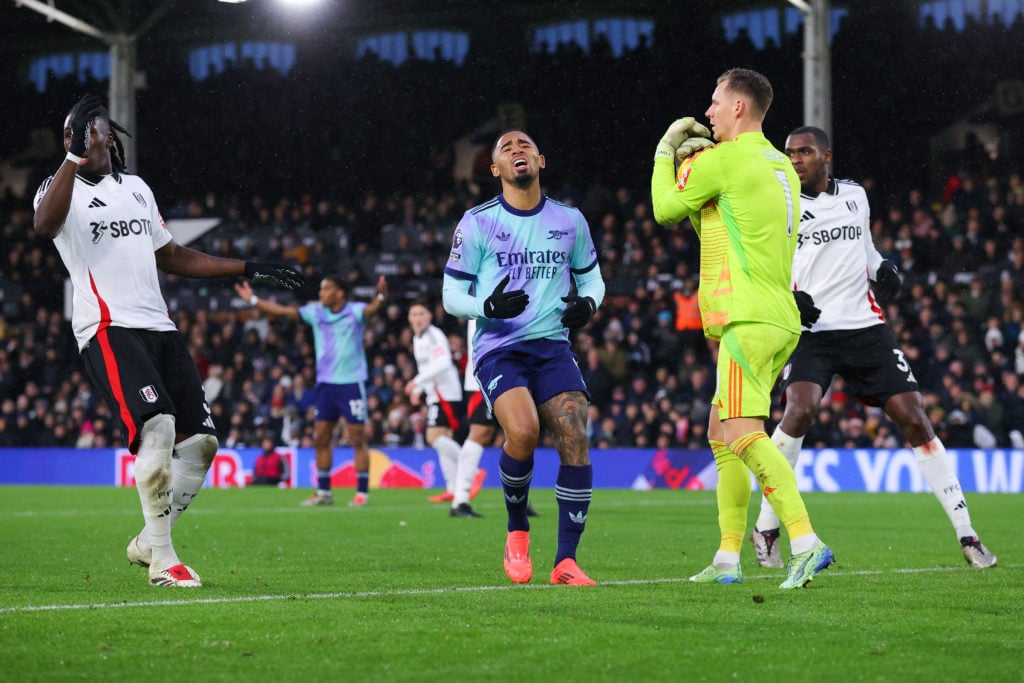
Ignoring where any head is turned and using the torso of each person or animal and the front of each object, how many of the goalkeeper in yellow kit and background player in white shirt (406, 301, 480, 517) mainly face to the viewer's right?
0

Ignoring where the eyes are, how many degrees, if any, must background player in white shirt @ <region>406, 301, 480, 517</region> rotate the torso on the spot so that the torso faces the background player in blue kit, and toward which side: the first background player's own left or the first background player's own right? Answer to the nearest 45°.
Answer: approximately 45° to the first background player's own right

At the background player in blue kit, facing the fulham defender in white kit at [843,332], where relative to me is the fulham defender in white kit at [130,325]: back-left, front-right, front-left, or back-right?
front-right

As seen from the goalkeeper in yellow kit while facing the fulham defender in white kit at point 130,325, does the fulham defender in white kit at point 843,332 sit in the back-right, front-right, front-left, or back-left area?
back-right

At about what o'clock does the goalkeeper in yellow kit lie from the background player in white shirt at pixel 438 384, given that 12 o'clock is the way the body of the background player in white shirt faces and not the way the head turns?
The goalkeeper in yellow kit is roughly at 10 o'clock from the background player in white shirt.

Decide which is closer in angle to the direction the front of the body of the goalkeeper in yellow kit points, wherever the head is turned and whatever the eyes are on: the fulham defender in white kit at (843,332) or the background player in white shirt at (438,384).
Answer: the background player in white shirt

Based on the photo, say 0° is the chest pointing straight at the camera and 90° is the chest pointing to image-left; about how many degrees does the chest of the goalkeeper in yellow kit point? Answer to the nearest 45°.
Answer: approximately 90°

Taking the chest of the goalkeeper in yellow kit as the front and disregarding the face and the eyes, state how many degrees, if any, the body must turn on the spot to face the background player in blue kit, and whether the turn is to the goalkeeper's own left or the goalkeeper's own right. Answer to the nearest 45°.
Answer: approximately 45° to the goalkeeper's own right

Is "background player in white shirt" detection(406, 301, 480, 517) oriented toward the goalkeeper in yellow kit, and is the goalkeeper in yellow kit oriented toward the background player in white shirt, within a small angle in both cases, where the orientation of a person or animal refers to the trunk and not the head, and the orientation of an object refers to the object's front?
no

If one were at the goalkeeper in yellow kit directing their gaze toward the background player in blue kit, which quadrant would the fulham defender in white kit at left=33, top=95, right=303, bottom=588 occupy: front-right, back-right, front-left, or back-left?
front-left

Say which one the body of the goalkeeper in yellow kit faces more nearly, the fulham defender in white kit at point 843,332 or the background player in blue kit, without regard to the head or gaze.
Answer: the background player in blue kit

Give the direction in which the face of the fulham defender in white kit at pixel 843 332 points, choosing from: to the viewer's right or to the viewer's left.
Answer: to the viewer's left

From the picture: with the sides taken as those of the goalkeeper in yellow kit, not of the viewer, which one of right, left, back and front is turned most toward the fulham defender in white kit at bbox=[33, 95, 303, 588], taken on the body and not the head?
front

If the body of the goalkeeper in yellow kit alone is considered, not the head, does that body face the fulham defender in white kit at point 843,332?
no

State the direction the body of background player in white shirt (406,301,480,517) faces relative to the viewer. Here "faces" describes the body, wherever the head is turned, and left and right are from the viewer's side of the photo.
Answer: facing the viewer and to the left of the viewer
